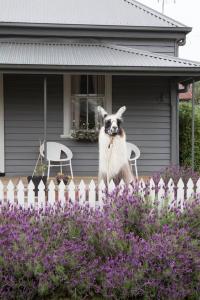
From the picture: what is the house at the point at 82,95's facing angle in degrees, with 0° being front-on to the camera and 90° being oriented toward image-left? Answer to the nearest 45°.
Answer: approximately 0°

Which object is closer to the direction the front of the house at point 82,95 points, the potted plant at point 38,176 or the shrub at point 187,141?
the potted plant

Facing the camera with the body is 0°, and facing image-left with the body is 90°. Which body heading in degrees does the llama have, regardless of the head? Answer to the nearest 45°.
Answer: approximately 0°

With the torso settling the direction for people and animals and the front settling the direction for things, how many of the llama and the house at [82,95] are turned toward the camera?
2

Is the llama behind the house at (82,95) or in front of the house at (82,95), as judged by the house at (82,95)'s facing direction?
in front

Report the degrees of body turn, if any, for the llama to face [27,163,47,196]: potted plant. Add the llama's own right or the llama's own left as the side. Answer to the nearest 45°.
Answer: approximately 135° to the llama's own right

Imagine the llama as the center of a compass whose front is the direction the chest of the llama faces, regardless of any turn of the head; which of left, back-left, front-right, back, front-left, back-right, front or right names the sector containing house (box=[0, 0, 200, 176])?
back
